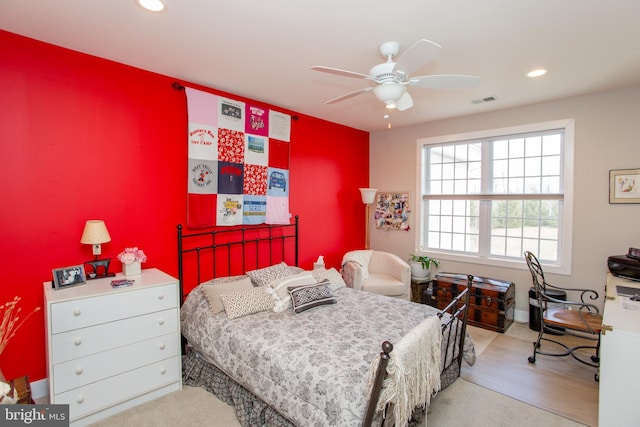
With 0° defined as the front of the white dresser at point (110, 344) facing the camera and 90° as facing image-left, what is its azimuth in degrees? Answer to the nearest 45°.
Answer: approximately 315°

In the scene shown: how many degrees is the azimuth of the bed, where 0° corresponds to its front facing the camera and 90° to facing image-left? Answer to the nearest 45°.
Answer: approximately 315°

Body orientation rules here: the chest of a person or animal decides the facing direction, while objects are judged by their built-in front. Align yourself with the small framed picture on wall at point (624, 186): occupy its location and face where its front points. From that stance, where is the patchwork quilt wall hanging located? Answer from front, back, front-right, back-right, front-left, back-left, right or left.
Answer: front-right

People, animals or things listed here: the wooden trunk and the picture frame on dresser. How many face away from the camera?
0

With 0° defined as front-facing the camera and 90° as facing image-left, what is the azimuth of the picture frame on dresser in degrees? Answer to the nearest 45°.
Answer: approximately 315°

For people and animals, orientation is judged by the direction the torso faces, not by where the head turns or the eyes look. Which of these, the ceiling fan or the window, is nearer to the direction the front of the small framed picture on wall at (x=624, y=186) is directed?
the ceiling fan

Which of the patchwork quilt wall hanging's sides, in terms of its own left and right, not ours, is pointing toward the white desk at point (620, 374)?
front

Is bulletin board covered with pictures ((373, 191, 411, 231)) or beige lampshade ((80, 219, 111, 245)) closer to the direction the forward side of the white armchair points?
the beige lampshade

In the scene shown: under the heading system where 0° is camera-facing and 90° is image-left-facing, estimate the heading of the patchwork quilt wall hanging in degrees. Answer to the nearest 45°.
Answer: approximately 315°

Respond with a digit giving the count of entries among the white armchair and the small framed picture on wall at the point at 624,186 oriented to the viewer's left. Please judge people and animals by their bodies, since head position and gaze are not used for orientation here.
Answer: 0

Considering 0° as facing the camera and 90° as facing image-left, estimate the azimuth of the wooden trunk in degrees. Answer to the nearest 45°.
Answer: approximately 45°

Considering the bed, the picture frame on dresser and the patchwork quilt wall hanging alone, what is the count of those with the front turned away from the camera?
0

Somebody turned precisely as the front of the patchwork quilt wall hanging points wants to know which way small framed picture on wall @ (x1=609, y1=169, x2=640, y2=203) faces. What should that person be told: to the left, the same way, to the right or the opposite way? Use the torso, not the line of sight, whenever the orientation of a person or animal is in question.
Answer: to the right

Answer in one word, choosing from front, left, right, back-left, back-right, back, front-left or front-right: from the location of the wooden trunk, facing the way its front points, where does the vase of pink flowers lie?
front

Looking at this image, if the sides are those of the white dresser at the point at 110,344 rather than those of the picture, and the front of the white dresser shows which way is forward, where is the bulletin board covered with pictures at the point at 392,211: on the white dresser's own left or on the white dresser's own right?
on the white dresser's own left
